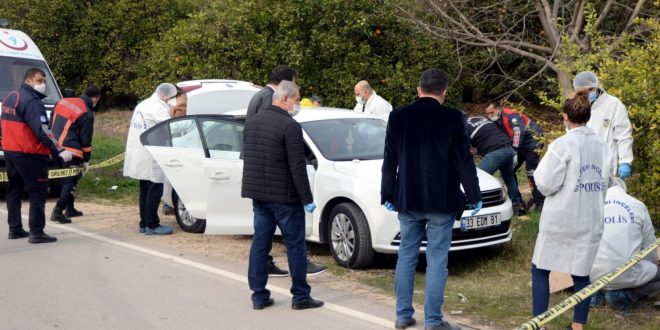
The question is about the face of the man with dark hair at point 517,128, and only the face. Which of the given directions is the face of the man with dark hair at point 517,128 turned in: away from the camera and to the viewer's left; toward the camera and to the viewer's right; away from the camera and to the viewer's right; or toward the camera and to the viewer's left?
toward the camera and to the viewer's left

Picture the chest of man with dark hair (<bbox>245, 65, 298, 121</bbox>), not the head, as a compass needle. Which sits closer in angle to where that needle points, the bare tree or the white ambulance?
the bare tree

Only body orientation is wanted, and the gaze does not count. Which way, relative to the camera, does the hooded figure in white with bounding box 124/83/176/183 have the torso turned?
to the viewer's right

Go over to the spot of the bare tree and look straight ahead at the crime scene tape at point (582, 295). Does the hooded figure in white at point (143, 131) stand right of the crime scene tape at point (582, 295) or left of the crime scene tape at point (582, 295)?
right

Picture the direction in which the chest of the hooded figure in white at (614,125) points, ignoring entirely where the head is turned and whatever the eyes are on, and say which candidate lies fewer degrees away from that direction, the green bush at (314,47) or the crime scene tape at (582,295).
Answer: the crime scene tape

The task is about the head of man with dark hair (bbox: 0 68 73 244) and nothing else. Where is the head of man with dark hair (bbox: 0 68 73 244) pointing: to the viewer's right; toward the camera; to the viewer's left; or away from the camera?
to the viewer's right

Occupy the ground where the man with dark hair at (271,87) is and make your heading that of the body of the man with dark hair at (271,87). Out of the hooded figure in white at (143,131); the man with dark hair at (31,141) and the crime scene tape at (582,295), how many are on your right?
1

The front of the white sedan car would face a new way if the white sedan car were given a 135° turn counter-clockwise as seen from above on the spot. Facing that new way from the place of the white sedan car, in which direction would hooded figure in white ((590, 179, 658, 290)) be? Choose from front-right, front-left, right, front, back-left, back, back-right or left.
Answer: back-right

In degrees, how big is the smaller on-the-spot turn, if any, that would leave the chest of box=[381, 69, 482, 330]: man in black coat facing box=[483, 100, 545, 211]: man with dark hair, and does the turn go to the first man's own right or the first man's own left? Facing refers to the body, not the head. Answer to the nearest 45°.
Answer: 0° — they already face them

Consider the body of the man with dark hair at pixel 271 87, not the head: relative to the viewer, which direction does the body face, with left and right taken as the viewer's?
facing away from the viewer and to the right of the viewer

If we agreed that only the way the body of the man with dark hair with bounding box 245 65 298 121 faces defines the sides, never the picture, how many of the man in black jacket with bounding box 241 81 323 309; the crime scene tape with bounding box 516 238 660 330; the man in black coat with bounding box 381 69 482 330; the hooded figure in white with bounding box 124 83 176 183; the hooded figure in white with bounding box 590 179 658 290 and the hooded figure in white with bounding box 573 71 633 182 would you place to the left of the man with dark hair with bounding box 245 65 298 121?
1

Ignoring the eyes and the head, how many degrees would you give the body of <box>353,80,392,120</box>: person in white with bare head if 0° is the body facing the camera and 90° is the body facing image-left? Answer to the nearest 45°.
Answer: approximately 45°

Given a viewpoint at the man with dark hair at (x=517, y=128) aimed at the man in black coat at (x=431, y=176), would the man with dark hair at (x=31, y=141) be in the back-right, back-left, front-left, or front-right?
front-right

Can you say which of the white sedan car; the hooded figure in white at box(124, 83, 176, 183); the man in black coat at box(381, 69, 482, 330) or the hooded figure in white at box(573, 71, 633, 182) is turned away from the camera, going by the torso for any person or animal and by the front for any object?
the man in black coat

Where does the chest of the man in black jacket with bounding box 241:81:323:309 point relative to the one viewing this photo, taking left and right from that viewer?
facing away from the viewer and to the right of the viewer
